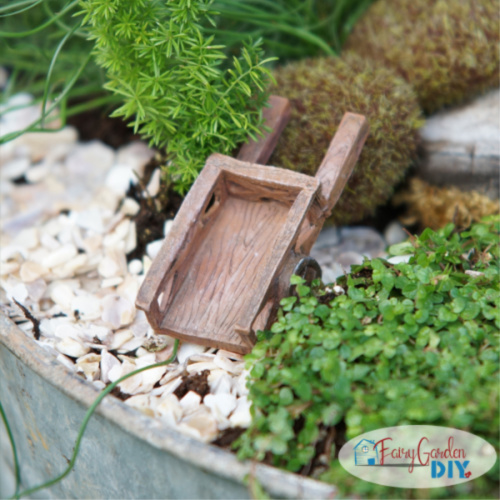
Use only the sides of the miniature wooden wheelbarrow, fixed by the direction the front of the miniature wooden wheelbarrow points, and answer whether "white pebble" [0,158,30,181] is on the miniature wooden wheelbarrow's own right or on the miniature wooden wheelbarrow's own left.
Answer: on the miniature wooden wheelbarrow's own right

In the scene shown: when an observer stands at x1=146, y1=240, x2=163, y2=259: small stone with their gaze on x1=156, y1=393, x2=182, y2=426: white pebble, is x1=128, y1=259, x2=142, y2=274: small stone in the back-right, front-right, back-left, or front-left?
front-right

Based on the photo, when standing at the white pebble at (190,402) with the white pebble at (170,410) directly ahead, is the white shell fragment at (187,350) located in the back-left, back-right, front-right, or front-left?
back-right

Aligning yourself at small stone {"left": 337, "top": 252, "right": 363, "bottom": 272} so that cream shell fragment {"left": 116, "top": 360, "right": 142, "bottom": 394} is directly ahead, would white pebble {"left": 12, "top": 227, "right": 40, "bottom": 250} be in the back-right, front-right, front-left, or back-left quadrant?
front-right

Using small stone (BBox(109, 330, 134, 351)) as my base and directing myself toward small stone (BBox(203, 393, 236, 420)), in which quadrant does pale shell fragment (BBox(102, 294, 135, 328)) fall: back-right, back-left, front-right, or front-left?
back-left

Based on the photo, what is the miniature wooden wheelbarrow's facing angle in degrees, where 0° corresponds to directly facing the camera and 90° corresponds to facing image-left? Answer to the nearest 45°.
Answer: approximately 45°

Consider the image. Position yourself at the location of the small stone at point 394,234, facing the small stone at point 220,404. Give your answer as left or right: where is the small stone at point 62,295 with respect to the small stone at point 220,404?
right
